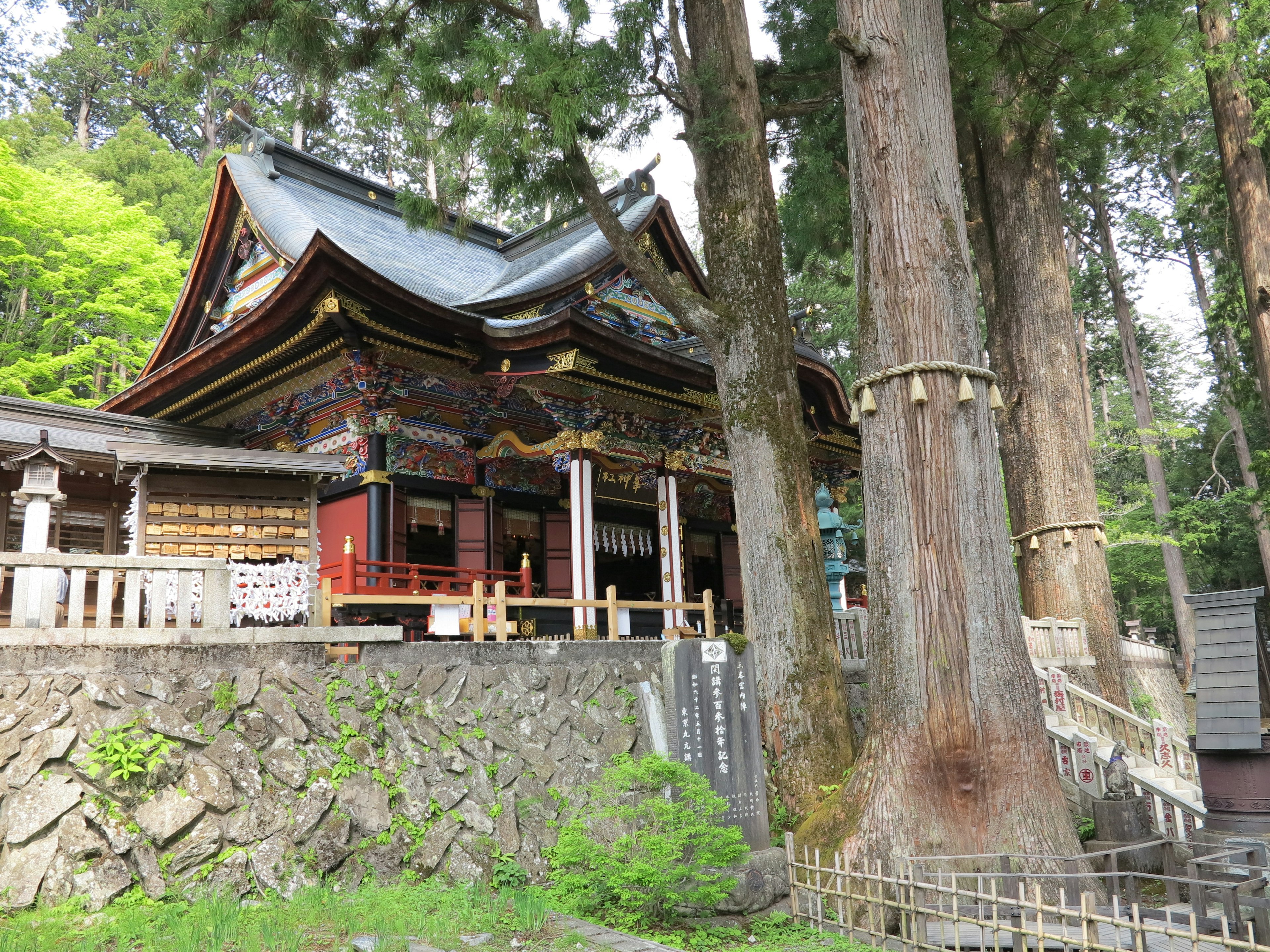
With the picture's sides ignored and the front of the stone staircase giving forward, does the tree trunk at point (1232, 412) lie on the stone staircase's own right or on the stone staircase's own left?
on the stone staircase's own left

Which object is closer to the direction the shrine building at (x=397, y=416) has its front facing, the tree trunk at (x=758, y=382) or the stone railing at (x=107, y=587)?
the tree trunk

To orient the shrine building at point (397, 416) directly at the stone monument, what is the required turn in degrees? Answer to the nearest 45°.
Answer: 0° — it already faces it

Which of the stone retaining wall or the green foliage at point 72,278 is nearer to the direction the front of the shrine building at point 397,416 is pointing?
the stone retaining wall

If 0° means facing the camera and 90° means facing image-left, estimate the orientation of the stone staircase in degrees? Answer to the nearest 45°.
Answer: approximately 315°

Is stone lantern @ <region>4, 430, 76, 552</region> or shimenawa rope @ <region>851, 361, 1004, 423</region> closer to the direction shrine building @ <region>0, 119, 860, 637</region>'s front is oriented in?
the shimenawa rope

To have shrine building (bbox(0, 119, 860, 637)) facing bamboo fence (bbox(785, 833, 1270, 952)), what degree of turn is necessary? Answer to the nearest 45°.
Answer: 0° — it already faces it

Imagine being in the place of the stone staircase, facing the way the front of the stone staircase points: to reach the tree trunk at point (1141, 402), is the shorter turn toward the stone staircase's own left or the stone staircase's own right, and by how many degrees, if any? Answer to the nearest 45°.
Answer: approximately 135° to the stone staircase's own left

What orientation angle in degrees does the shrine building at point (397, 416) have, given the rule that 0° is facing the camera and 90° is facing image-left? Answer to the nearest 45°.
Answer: approximately 315°
